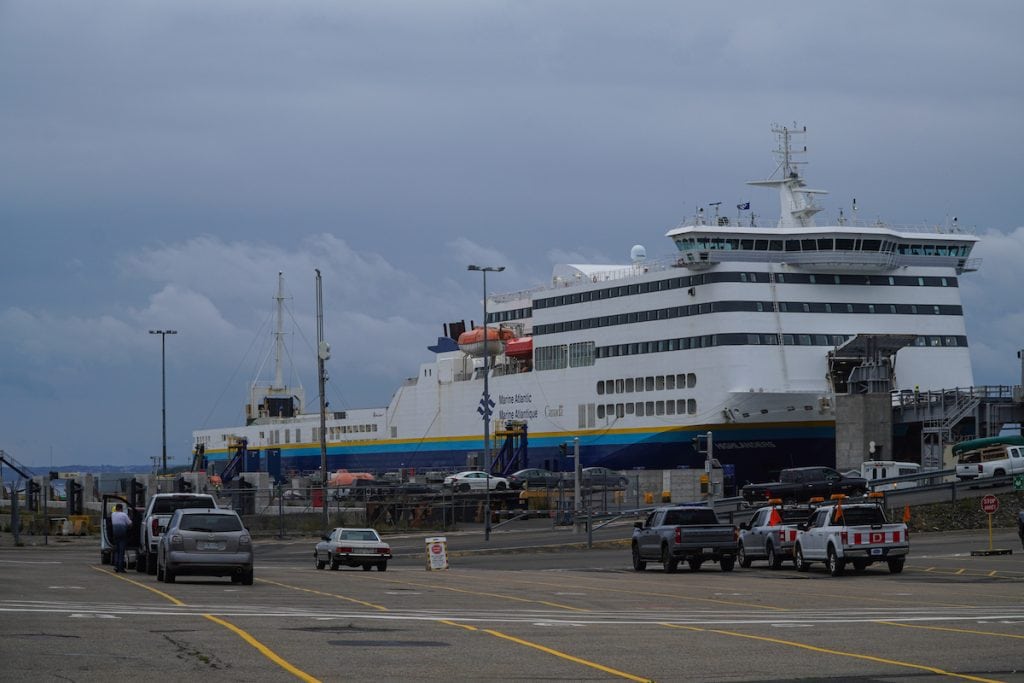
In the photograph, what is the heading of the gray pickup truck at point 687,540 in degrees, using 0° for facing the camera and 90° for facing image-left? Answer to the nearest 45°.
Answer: approximately 135°

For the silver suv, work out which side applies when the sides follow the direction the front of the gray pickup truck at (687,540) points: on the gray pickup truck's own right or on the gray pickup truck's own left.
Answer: on the gray pickup truck's own left

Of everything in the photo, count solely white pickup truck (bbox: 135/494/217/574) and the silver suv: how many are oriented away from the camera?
2

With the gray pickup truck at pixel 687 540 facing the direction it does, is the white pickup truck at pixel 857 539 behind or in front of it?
behind

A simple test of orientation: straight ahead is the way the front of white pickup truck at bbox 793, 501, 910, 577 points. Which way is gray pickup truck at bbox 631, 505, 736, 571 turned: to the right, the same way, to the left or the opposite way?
the same way

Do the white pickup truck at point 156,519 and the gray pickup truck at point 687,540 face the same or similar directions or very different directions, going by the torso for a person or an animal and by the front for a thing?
same or similar directions

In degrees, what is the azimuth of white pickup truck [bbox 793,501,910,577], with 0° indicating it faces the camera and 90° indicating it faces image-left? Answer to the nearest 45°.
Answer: approximately 135°

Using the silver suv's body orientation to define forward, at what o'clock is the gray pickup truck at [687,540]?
The gray pickup truck is roughly at 2 o'clock from the silver suv.

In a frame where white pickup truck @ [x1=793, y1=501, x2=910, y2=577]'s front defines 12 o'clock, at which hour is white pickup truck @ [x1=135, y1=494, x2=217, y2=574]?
white pickup truck @ [x1=135, y1=494, x2=217, y2=574] is roughly at 10 o'clock from white pickup truck @ [x1=793, y1=501, x2=910, y2=577].

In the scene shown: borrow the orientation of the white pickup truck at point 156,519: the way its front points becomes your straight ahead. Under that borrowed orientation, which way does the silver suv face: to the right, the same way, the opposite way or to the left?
the same way

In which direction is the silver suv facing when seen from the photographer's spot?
facing away from the viewer

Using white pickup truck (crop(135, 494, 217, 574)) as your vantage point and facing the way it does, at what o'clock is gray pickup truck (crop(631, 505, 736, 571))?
The gray pickup truck is roughly at 3 o'clock from the white pickup truck.

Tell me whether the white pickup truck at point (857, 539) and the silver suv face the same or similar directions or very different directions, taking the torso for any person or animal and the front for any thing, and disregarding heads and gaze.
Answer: same or similar directions

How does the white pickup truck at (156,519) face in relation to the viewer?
away from the camera

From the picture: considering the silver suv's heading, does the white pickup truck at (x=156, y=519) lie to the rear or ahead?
ahead
